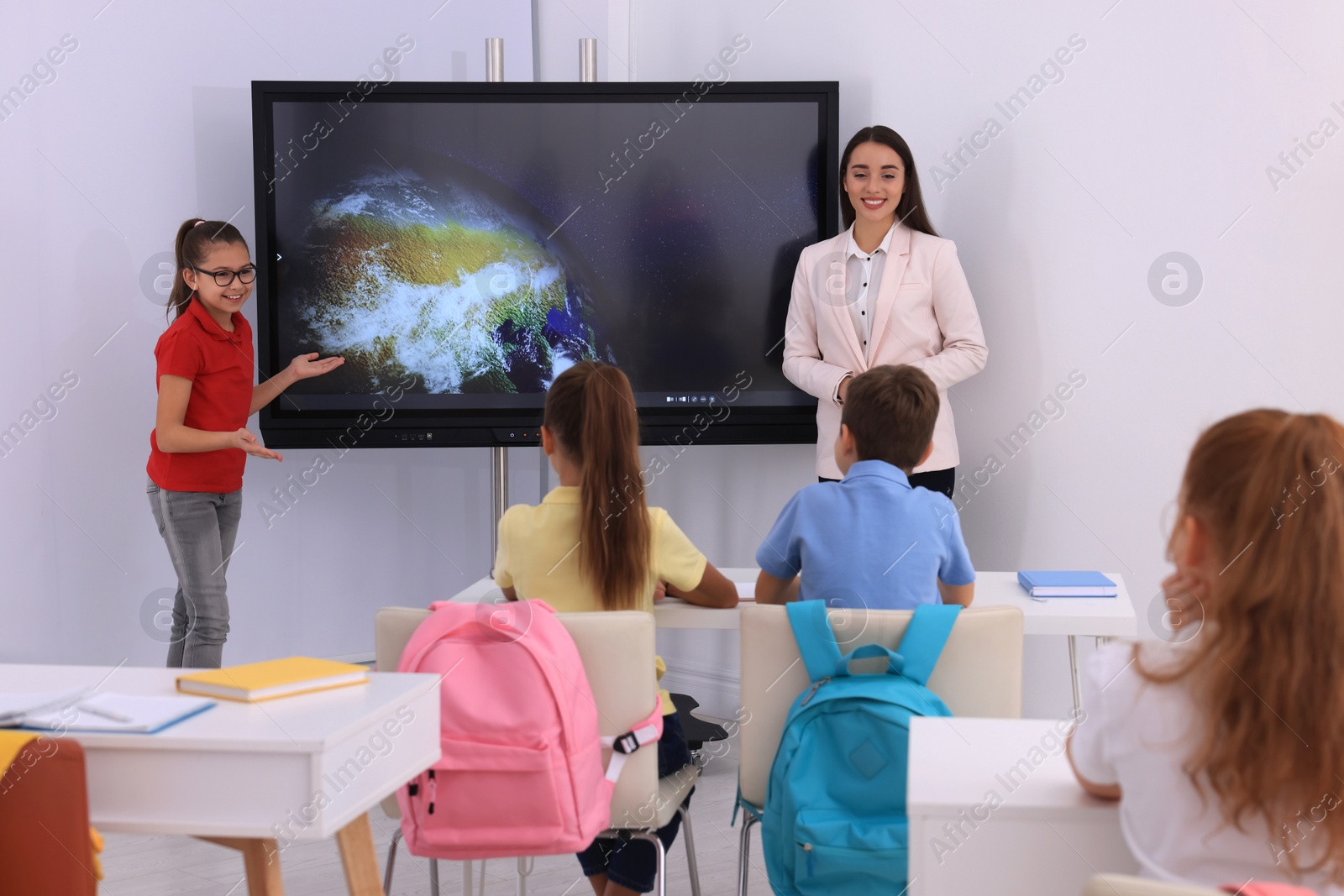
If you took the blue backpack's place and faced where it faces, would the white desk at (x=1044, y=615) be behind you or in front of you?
behind

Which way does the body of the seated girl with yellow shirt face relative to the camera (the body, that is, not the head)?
away from the camera

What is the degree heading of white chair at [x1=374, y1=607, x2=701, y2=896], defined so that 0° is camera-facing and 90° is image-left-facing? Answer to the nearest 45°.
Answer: approximately 180°

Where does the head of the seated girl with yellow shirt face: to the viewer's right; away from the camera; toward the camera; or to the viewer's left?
away from the camera

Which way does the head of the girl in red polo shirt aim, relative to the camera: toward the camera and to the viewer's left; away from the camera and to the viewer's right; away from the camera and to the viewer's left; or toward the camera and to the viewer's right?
toward the camera and to the viewer's right

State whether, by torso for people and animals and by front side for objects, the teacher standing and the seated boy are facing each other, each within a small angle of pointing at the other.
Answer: yes

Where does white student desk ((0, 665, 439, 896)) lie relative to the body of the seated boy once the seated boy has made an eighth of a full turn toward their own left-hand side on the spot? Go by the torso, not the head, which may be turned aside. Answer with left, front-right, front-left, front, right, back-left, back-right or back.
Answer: left

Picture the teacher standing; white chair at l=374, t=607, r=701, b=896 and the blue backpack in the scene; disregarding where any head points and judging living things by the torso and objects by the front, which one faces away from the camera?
the white chair

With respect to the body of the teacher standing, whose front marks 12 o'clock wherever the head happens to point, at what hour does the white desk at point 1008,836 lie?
The white desk is roughly at 12 o'clock from the teacher standing.

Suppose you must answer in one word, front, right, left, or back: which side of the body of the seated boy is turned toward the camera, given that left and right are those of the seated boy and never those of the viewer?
back

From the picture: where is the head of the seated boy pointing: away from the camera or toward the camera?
away from the camera
